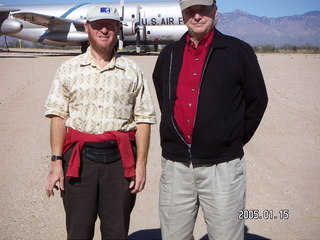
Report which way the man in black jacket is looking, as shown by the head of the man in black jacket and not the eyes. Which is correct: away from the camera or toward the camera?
toward the camera

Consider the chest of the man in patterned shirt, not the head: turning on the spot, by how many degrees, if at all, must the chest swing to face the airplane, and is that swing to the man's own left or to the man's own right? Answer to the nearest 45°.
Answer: approximately 180°

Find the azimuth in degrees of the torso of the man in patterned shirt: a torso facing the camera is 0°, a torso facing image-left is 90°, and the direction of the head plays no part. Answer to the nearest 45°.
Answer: approximately 0°

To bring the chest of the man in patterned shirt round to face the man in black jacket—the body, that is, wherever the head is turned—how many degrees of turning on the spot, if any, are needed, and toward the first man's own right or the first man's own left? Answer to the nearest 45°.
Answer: approximately 90° to the first man's own left

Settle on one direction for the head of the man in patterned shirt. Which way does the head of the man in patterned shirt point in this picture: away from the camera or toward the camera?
toward the camera
